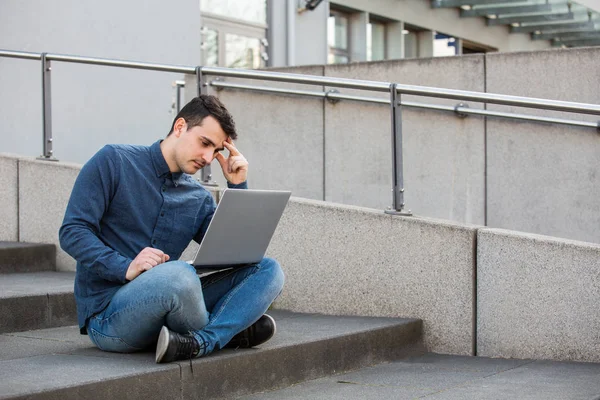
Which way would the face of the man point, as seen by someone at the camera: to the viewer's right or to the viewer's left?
to the viewer's right

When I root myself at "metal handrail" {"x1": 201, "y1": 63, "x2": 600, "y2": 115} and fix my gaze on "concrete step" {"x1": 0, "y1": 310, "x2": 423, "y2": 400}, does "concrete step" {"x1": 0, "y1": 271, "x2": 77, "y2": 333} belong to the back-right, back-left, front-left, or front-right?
front-right

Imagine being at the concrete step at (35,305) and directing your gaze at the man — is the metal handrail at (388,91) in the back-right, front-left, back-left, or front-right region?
front-left

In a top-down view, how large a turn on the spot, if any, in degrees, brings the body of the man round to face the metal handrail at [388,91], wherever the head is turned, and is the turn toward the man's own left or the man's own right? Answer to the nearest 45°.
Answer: approximately 90° to the man's own left

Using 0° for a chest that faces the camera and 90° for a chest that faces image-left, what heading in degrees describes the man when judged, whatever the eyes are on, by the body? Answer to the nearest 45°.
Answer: approximately 315°

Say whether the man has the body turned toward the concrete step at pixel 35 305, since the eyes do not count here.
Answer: no

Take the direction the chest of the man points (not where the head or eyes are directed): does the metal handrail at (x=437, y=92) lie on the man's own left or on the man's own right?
on the man's own left

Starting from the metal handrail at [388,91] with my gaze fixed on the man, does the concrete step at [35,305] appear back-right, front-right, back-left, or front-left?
front-right
